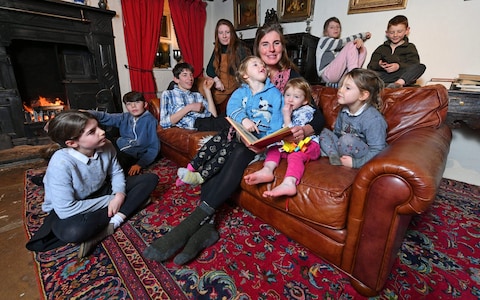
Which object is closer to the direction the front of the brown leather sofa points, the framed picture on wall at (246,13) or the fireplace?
the fireplace

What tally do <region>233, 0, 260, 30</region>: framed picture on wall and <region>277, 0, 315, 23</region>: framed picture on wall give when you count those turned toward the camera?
2

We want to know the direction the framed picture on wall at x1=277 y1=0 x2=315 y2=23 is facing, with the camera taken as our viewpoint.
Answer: facing the viewer

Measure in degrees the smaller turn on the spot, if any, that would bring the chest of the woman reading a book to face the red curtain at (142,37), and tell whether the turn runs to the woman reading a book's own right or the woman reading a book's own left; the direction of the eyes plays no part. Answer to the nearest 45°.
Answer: approximately 90° to the woman reading a book's own right

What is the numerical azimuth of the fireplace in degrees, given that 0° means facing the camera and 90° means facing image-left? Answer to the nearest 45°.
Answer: approximately 315°

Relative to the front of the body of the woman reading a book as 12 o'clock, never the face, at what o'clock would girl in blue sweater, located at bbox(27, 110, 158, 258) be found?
The girl in blue sweater is roughly at 1 o'clock from the woman reading a book.

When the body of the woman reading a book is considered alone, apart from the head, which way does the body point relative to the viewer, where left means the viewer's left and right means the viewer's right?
facing the viewer and to the left of the viewer

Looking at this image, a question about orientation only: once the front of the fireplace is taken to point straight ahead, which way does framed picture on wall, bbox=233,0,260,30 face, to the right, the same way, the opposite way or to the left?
to the right

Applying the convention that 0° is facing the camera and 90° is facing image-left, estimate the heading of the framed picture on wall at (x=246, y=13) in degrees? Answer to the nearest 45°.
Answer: approximately 0°

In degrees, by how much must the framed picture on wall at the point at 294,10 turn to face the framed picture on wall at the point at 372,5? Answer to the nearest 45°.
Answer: approximately 45° to its left

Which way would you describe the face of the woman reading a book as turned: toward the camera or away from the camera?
toward the camera

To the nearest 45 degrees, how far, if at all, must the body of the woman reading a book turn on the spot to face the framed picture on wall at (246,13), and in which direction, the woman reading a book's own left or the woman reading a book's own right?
approximately 135° to the woman reading a book's own right

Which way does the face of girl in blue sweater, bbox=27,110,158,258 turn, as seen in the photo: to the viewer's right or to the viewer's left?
to the viewer's right
